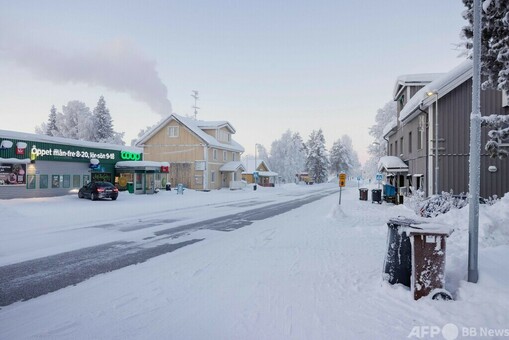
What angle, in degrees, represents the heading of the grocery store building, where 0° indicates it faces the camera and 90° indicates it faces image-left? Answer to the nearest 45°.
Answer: approximately 315°

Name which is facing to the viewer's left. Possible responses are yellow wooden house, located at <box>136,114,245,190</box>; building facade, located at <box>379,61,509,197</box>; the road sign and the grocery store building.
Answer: the building facade

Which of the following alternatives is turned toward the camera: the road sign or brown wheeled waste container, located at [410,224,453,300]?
the road sign

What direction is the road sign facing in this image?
toward the camera

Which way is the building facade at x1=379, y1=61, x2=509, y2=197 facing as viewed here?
to the viewer's left

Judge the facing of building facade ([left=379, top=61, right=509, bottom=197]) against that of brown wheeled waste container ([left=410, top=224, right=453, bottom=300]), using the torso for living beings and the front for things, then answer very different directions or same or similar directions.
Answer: same or similar directions

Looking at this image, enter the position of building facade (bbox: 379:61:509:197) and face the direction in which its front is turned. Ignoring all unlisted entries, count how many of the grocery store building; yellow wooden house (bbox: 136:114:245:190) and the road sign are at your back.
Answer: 0

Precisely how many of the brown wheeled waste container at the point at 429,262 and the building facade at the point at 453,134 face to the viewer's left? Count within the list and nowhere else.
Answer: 2

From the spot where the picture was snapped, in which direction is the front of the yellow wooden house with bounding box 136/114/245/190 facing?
facing the viewer and to the right of the viewer

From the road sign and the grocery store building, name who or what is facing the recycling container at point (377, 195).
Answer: the grocery store building

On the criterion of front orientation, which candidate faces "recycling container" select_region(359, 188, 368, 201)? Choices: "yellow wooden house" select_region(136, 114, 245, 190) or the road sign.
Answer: the yellow wooden house

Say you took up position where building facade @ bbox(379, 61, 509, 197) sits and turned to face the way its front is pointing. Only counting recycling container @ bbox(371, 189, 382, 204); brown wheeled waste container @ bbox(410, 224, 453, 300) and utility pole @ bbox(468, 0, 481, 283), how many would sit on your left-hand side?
2

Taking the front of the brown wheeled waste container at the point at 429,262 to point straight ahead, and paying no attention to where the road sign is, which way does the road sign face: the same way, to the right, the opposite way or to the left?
to the left

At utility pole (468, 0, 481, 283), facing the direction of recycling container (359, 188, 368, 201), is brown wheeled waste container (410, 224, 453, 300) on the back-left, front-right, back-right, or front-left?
back-left

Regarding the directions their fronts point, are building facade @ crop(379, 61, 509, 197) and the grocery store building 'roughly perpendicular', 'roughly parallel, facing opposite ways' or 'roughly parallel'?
roughly parallel, facing opposite ways

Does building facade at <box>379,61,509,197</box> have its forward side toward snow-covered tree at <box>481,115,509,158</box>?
no

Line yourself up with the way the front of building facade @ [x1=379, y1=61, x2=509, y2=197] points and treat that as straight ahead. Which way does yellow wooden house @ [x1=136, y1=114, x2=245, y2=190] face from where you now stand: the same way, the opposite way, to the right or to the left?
the opposite way

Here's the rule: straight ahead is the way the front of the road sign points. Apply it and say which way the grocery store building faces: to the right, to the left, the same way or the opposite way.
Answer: to the left

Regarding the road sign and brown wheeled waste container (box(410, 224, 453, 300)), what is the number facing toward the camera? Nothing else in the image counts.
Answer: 1
